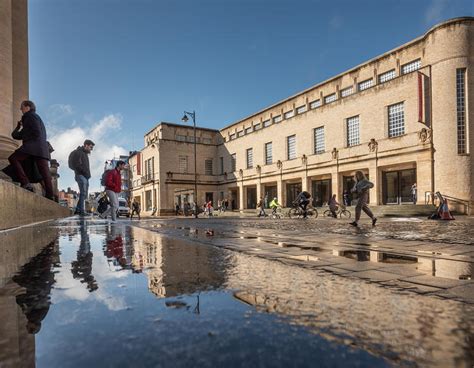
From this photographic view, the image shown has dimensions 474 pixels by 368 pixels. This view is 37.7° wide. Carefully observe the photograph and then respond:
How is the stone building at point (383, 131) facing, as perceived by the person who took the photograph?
facing the viewer and to the left of the viewer

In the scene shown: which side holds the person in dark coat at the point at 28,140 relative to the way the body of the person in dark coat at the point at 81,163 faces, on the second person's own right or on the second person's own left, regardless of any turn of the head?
on the second person's own right

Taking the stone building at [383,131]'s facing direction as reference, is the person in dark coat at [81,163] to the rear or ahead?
ahead

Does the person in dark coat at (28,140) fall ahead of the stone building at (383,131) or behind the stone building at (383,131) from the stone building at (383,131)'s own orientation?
ahead
